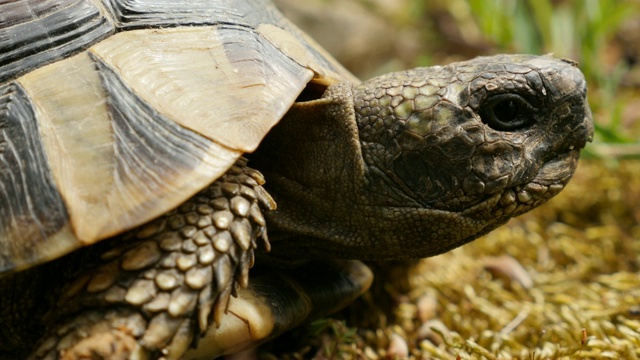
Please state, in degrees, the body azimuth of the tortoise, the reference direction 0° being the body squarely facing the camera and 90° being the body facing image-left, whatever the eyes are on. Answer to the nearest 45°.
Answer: approximately 270°
